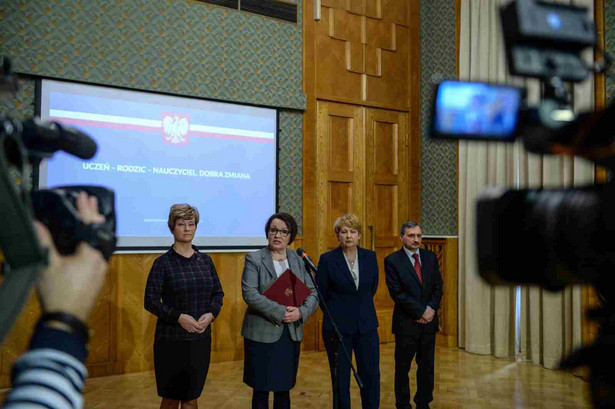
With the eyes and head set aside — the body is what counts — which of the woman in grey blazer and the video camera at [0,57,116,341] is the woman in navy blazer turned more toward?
the video camera

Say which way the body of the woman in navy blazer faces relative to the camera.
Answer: toward the camera

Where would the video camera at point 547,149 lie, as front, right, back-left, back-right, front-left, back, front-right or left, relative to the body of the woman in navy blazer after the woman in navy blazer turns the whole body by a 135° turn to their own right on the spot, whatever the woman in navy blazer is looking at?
back-left

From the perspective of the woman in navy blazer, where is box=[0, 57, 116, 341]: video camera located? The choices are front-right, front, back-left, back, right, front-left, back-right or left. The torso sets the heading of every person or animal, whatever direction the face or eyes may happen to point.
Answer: front

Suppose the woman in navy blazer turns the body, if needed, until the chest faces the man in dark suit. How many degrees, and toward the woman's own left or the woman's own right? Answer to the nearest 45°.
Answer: approximately 135° to the woman's own left

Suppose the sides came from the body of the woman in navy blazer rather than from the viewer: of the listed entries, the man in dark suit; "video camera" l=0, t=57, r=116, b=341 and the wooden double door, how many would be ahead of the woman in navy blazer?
1

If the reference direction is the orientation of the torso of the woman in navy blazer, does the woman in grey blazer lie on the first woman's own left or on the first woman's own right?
on the first woman's own right

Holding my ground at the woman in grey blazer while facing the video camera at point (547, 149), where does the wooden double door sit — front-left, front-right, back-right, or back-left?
back-left

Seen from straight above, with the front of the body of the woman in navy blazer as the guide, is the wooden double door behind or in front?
behind
